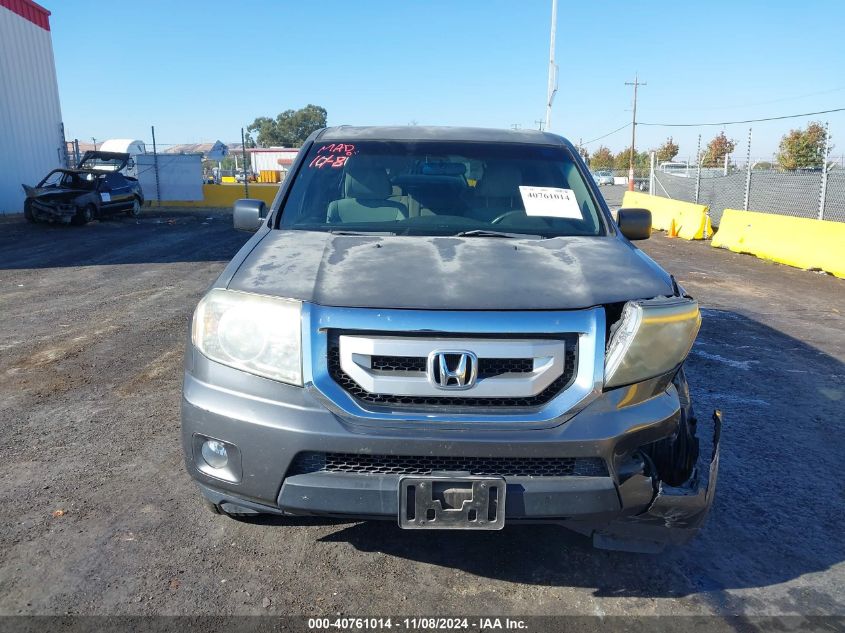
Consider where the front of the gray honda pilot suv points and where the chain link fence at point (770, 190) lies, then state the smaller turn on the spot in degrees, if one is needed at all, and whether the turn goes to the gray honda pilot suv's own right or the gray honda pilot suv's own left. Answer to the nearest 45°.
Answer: approximately 135° to the gray honda pilot suv's own left

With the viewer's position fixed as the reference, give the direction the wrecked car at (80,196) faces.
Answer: facing the viewer and to the left of the viewer

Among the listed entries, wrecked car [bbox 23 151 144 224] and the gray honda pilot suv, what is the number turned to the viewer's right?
0

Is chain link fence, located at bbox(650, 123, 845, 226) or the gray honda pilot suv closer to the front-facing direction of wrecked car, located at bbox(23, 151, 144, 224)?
the gray honda pilot suv

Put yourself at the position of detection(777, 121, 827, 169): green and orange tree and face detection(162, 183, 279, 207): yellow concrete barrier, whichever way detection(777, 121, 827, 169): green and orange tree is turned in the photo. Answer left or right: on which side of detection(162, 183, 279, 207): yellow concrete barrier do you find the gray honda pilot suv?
left

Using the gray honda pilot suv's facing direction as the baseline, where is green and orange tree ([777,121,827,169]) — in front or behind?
behind

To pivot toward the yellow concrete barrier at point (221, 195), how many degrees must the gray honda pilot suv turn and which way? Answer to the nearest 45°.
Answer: approximately 180°

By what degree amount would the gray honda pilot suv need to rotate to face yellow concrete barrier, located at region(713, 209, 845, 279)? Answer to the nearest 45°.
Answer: approximately 135° to its left

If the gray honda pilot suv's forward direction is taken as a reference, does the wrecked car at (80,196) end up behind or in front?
behind

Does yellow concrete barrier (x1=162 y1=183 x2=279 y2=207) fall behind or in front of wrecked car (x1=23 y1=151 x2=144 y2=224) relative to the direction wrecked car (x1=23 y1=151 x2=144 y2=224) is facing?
behind

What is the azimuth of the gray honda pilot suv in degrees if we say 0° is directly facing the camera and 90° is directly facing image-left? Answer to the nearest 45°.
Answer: approximately 0°

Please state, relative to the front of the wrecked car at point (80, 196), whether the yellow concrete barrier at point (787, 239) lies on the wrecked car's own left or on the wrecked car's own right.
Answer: on the wrecked car's own left
